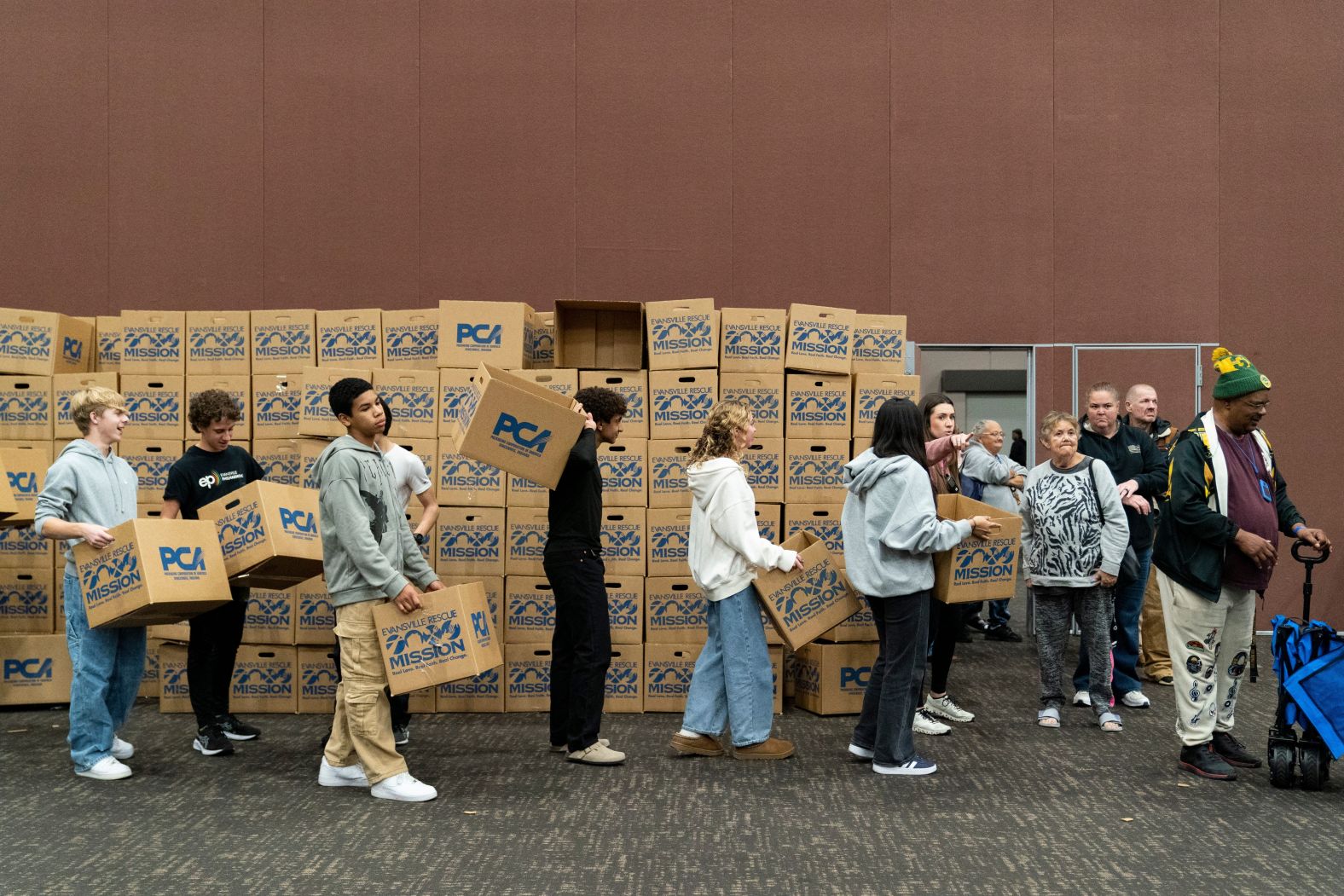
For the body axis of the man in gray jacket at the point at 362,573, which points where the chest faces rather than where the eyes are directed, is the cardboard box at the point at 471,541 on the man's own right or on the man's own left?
on the man's own left

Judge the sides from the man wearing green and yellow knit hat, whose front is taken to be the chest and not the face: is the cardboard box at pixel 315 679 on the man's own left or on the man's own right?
on the man's own right

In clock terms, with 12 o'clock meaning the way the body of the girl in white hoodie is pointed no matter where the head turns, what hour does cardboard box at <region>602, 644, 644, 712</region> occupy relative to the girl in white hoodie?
The cardboard box is roughly at 8 o'clock from the girl in white hoodie.

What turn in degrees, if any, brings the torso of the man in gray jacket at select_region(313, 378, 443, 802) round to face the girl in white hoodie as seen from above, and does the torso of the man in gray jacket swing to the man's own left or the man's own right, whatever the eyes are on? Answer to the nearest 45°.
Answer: approximately 45° to the man's own left

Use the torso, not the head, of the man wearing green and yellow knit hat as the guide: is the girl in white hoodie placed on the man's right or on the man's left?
on the man's right

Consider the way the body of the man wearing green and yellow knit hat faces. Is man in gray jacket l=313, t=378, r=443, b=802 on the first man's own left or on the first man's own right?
on the first man's own right

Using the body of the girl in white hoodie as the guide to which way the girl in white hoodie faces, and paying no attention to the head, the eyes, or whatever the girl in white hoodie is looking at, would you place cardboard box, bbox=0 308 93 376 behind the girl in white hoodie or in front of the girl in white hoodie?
behind

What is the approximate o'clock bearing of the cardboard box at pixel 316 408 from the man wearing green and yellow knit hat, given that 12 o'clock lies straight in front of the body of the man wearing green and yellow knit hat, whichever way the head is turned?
The cardboard box is roughly at 4 o'clock from the man wearing green and yellow knit hat.

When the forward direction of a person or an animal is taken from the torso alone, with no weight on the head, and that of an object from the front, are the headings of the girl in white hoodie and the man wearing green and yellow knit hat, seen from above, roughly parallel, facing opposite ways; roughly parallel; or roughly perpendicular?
roughly perpendicular

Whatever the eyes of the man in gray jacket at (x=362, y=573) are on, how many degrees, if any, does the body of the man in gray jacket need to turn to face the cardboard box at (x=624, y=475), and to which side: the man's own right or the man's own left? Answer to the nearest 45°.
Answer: approximately 90° to the man's own left

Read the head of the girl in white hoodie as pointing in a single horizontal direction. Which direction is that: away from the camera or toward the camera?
away from the camera

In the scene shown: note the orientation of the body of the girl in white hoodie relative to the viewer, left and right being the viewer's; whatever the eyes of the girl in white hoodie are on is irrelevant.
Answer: facing to the right of the viewer

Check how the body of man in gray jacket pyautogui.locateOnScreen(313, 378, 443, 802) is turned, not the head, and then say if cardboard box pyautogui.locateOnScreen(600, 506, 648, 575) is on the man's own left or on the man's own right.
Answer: on the man's own left
